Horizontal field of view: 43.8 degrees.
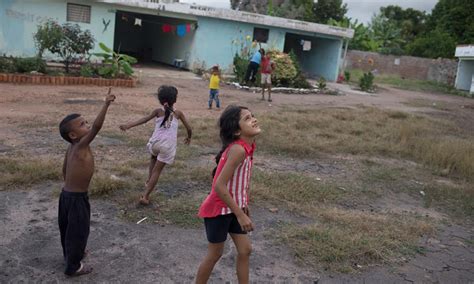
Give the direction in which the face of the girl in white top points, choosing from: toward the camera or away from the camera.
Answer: away from the camera

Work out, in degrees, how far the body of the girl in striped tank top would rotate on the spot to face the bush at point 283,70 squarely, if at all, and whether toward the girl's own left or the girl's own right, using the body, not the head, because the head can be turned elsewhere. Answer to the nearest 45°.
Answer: approximately 90° to the girl's own left

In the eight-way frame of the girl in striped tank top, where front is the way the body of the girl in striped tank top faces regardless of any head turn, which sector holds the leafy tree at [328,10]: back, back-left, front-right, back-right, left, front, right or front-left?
left

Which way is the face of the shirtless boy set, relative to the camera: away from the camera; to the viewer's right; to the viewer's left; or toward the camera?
to the viewer's right

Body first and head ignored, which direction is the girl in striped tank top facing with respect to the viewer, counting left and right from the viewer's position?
facing to the right of the viewer

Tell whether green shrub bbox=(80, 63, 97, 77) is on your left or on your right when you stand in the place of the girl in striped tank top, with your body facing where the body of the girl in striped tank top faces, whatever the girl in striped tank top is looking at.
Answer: on your left

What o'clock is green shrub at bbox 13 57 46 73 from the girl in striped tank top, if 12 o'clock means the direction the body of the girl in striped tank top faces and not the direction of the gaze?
The green shrub is roughly at 8 o'clock from the girl in striped tank top.
